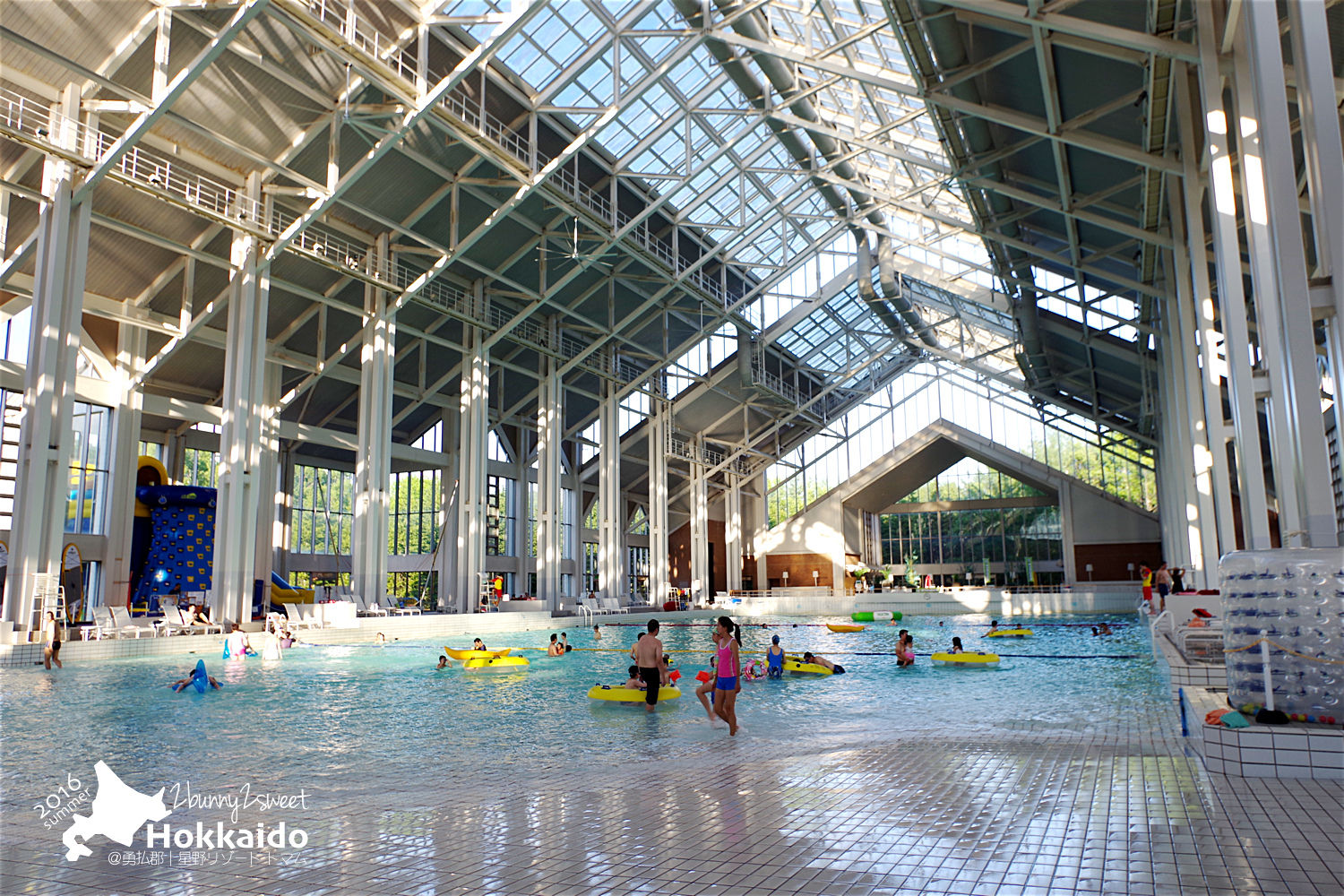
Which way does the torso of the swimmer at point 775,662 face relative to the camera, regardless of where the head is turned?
away from the camera

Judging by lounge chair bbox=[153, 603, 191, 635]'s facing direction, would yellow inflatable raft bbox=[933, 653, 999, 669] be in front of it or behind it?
in front

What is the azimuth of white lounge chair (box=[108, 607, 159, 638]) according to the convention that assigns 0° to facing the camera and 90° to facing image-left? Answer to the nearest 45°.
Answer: approximately 315°

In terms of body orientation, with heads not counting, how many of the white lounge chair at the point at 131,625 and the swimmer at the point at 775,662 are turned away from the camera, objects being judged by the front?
1

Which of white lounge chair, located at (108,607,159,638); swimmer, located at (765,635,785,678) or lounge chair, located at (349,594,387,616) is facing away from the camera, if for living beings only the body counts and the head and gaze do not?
the swimmer

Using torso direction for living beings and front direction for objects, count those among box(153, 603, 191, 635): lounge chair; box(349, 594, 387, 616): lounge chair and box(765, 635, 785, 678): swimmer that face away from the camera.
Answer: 1

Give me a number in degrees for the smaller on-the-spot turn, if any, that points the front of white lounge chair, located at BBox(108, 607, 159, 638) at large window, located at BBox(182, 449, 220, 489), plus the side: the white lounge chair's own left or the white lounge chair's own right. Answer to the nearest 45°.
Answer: approximately 135° to the white lounge chair's own left

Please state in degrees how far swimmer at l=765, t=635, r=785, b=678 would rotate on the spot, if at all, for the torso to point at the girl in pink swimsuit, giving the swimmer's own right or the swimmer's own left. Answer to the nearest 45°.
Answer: approximately 180°

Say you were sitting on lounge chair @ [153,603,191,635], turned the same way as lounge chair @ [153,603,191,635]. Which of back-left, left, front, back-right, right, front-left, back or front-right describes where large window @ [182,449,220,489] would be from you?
back-left

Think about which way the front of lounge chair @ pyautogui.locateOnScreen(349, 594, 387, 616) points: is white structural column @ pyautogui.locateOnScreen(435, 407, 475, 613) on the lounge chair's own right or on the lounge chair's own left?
on the lounge chair's own left

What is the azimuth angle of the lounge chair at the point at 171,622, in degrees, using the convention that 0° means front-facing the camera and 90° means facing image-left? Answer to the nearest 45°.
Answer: approximately 315°

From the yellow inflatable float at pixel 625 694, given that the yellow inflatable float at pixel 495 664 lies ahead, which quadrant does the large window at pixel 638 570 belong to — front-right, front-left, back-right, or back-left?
front-right
